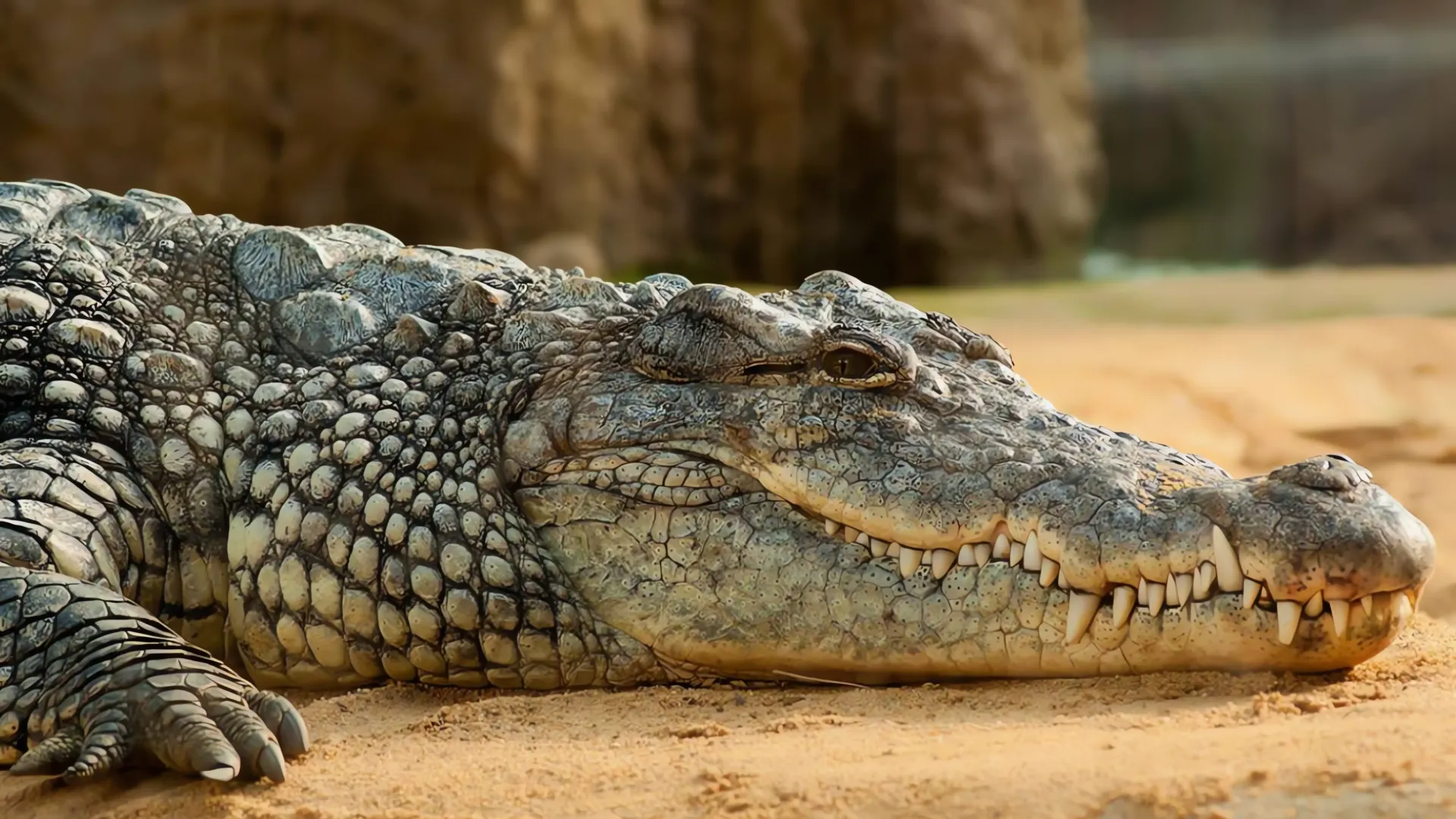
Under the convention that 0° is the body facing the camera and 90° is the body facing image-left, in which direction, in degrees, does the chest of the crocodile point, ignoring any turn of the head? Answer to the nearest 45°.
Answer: approximately 270°
